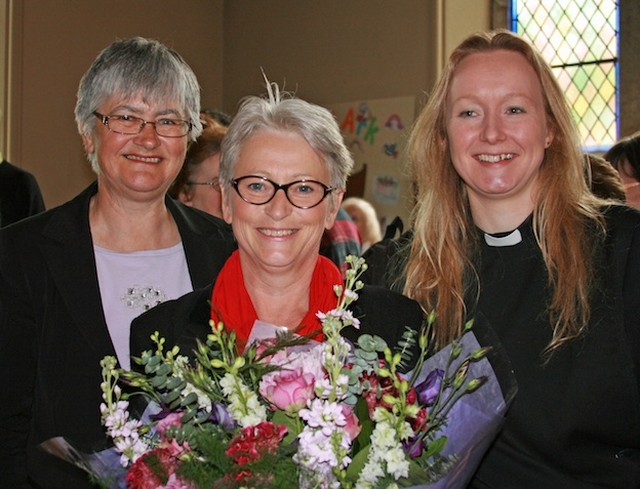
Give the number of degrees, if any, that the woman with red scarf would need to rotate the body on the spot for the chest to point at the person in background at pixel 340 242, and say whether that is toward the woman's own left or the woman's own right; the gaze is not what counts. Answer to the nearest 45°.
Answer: approximately 180°

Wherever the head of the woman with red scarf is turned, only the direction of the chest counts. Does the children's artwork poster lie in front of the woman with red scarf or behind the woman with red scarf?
behind

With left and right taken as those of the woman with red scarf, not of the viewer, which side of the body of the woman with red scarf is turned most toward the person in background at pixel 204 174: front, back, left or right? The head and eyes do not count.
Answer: back

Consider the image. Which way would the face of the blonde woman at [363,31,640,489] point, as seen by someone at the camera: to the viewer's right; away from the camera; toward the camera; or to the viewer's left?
toward the camera

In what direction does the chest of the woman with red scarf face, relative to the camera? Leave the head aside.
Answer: toward the camera

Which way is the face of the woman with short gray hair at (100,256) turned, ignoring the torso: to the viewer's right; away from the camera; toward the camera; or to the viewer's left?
toward the camera

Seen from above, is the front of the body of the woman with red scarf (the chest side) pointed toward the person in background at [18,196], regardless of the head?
no

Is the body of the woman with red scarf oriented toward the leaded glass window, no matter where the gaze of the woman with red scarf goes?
no

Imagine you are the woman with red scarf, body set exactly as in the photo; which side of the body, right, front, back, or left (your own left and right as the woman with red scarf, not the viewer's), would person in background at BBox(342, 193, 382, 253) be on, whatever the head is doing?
back

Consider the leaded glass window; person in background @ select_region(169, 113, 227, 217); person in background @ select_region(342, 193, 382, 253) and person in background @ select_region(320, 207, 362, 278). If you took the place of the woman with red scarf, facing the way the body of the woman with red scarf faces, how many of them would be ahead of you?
0

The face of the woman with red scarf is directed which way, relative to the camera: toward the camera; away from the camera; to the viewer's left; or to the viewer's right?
toward the camera

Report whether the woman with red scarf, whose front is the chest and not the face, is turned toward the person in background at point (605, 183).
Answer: no
